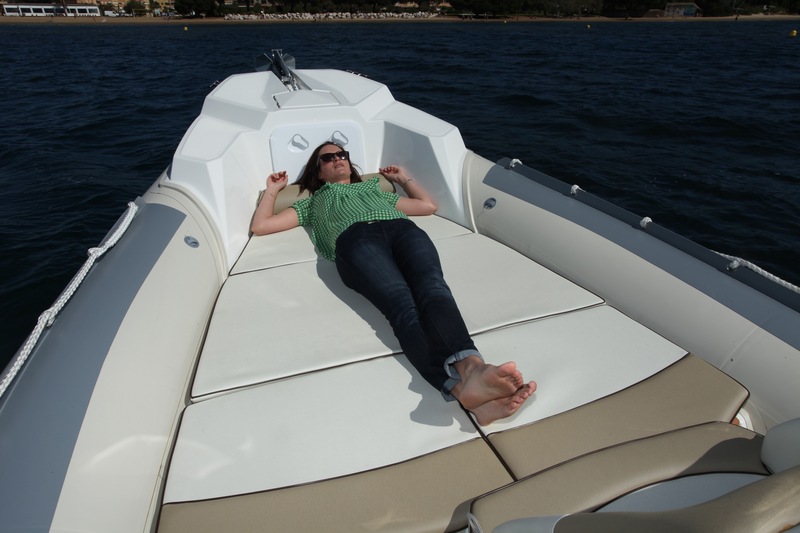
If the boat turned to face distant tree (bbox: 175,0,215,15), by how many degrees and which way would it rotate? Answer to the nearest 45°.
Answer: approximately 45° to its right

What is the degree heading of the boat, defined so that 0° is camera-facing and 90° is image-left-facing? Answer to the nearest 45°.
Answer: approximately 135°
